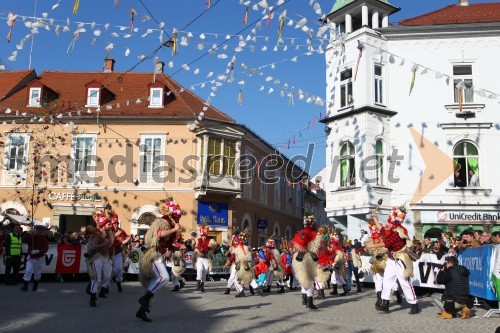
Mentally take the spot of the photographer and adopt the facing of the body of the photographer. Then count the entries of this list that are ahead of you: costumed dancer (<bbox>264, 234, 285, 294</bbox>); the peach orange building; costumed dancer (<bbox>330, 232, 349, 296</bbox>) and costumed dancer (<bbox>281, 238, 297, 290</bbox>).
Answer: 4

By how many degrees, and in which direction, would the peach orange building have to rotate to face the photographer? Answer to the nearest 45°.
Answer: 0° — it already faces them

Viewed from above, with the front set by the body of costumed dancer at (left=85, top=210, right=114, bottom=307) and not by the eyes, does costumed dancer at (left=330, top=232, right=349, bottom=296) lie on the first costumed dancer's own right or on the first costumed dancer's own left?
on the first costumed dancer's own left

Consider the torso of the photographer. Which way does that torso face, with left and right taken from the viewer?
facing away from the viewer and to the left of the viewer

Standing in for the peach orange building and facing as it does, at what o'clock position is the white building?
The white building is roughly at 10 o'clock from the peach orange building.

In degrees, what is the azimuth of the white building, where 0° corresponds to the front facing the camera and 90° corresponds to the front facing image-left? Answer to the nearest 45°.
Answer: approximately 0°

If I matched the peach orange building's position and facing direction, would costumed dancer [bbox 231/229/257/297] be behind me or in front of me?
in front

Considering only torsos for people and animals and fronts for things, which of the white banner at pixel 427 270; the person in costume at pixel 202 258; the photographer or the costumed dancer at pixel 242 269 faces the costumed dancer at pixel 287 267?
the photographer

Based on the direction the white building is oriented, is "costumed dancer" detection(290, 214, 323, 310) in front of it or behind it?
in front

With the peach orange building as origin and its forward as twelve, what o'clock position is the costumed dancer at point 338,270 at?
The costumed dancer is roughly at 11 o'clock from the peach orange building.
